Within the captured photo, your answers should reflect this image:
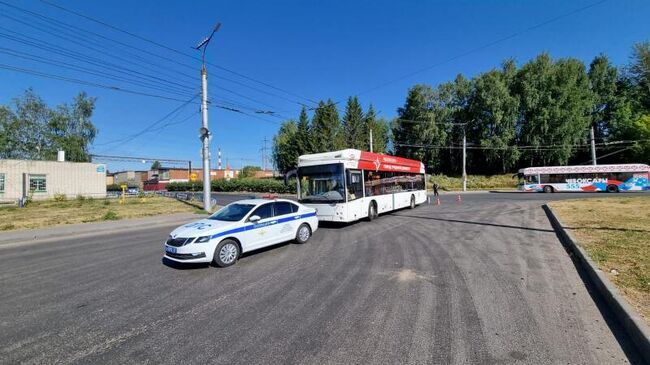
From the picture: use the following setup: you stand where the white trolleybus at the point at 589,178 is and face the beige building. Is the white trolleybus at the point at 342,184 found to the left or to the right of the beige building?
left

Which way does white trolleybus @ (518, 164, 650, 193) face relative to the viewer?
to the viewer's left

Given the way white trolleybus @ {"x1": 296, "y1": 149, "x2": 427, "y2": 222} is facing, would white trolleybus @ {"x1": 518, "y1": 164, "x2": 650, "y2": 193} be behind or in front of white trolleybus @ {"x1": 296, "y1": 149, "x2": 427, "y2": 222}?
behind

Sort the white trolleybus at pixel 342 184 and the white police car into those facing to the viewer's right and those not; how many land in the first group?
0

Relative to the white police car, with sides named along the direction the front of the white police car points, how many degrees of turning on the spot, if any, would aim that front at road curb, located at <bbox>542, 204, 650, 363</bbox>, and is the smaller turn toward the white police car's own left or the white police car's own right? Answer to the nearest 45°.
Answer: approximately 90° to the white police car's own left

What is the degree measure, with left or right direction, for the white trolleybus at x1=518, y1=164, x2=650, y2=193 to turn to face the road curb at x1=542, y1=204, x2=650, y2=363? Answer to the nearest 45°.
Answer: approximately 90° to its left

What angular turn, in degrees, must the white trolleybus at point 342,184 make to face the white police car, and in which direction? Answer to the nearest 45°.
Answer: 0° — it already faces it

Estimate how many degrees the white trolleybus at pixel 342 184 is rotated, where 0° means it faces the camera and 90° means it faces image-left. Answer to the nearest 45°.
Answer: approximately 45°

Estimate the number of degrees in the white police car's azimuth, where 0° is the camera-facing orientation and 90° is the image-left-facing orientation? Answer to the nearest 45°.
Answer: approximately 45°

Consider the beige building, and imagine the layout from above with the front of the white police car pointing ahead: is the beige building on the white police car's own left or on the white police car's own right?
on the white police car's own right

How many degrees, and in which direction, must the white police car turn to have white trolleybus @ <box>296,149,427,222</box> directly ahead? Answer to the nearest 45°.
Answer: approximately 180°
